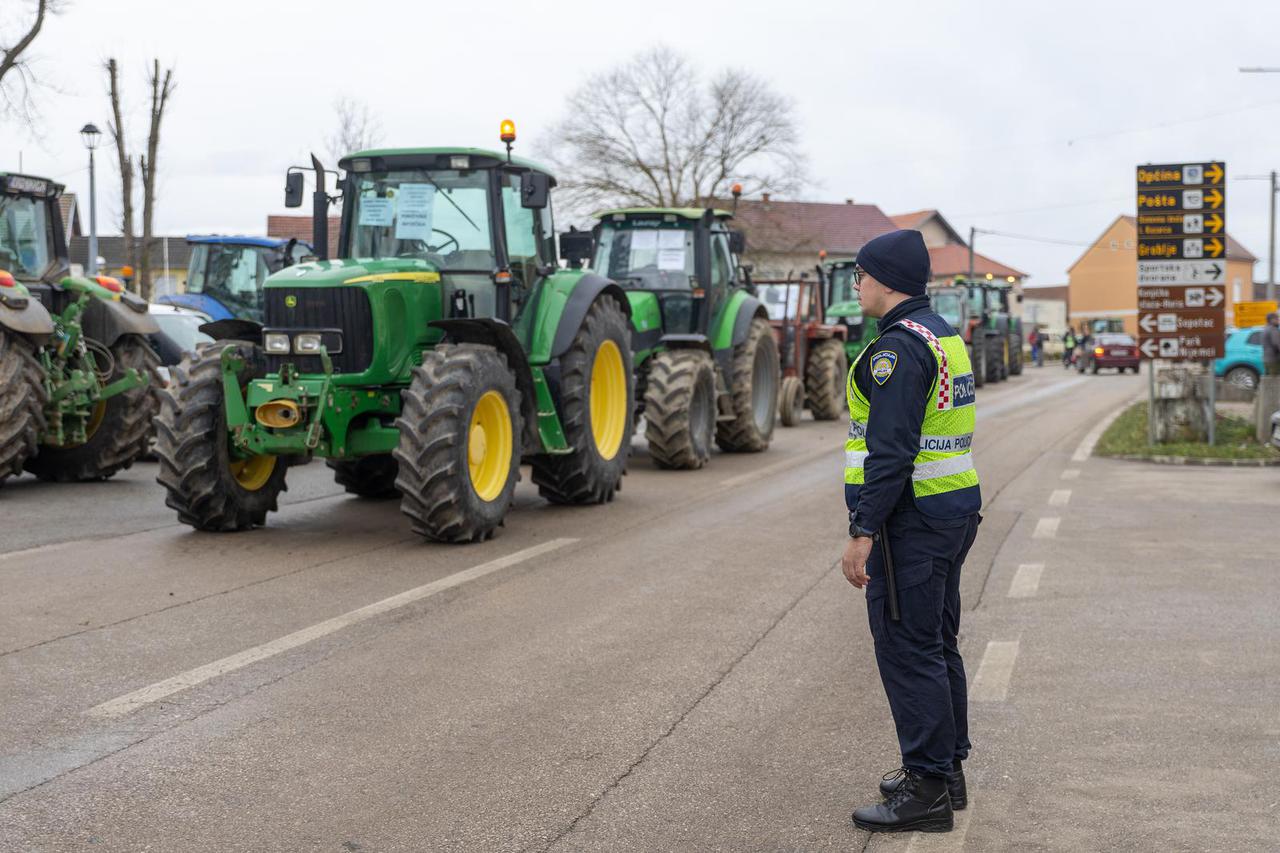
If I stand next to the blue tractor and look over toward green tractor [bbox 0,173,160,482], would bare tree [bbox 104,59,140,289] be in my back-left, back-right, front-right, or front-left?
back-right

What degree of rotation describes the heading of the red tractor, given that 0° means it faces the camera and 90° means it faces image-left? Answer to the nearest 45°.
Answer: approximately 45°

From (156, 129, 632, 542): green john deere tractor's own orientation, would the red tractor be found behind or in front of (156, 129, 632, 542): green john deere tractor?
behind

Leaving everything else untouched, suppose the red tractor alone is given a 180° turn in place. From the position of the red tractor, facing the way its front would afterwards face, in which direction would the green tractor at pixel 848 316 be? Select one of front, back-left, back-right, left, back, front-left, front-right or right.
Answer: front-left

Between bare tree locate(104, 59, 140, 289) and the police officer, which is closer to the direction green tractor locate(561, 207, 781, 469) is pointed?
the police officer

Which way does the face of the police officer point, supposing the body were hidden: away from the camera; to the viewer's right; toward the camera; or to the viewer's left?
to the viewer's left

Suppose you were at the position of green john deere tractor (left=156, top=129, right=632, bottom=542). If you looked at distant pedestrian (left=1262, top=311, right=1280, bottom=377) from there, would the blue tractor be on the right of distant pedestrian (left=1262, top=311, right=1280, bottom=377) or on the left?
left

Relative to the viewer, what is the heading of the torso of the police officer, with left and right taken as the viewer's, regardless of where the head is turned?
facing to the left of the viewer
